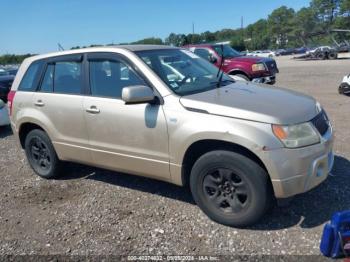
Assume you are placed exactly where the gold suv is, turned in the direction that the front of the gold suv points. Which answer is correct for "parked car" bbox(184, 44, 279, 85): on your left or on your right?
on your left

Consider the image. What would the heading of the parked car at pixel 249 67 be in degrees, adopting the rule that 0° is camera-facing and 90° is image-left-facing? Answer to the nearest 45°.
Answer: approximately 315°

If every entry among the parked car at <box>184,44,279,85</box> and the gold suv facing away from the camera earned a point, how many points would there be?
0

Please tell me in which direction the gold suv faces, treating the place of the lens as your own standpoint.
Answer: facing the viewer and to the right of the viewer

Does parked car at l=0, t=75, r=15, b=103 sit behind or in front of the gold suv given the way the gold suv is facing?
behind

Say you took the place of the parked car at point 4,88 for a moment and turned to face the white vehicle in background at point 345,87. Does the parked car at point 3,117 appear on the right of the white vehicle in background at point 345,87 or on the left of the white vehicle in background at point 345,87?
right

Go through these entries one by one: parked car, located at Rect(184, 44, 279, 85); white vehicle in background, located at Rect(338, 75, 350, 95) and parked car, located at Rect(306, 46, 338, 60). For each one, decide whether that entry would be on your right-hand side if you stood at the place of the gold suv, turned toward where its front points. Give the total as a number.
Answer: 0

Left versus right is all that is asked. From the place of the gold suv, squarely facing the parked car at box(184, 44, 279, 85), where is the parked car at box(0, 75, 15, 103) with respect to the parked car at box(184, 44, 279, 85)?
left

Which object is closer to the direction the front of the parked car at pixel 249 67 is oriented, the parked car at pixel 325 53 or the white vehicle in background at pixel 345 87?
the white vehicle in background

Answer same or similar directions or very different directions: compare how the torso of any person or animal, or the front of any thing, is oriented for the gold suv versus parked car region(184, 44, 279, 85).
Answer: same or similar directions

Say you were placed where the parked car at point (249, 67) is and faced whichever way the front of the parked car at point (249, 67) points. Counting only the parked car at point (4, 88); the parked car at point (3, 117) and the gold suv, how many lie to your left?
0

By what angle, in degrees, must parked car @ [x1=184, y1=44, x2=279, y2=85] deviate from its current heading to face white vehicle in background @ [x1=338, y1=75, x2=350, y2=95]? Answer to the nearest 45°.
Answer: approximately 45° to its left

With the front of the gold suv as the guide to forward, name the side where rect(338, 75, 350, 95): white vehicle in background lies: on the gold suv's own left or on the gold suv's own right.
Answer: on the gold suv's own left

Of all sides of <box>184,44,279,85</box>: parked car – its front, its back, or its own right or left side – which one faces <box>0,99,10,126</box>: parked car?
right

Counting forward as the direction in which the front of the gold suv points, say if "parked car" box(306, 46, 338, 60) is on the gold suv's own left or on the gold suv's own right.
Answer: on the gold suv's own left
